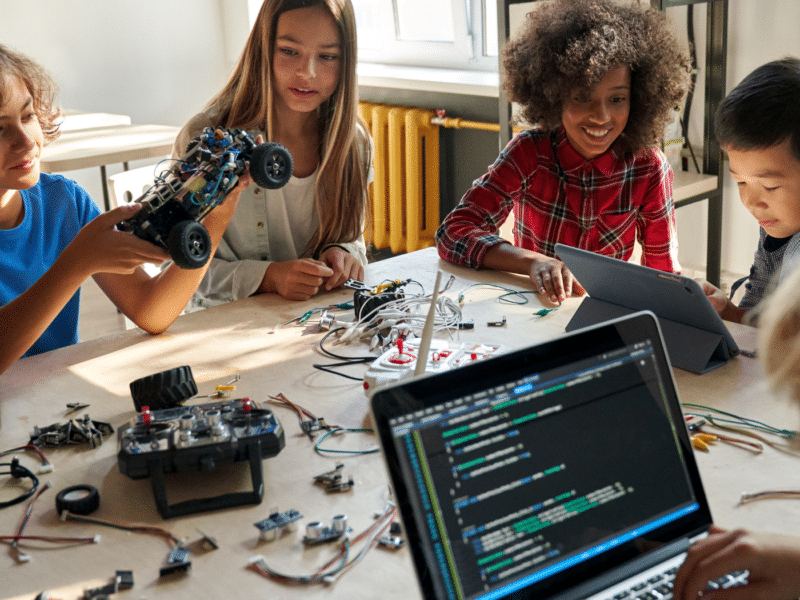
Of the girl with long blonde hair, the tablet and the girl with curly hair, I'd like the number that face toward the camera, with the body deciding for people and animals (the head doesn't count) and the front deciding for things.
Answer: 2

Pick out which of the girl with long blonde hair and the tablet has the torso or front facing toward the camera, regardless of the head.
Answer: the girl with long blonde hair

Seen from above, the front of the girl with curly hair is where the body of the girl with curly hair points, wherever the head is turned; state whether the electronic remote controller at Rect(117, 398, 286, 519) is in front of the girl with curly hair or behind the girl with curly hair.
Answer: in front

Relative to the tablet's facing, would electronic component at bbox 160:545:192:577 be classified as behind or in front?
behind

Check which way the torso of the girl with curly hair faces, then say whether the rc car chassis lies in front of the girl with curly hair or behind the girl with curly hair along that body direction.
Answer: in front

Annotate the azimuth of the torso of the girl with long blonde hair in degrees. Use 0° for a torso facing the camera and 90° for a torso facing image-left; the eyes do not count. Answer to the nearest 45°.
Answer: approximately 0°

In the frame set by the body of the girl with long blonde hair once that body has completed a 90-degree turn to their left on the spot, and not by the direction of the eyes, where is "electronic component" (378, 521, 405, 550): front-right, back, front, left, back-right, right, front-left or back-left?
right

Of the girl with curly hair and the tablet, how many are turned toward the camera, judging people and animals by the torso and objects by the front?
1

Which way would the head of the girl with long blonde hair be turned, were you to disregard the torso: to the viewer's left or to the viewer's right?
to the viewer's left

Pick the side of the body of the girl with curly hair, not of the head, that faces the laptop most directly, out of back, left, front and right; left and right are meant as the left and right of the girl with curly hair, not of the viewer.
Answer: front

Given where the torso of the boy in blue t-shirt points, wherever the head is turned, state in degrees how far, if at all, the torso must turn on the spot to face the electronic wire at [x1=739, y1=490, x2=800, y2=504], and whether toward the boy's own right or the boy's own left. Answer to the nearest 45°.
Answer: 0° — they already face it

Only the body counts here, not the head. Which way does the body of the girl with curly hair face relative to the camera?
toward the camera

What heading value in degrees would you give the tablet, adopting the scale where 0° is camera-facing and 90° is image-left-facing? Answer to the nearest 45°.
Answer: approximately 225°

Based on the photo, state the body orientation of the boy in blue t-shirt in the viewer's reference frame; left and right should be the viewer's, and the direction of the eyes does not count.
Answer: facing the viewer and to the right of the viewer
